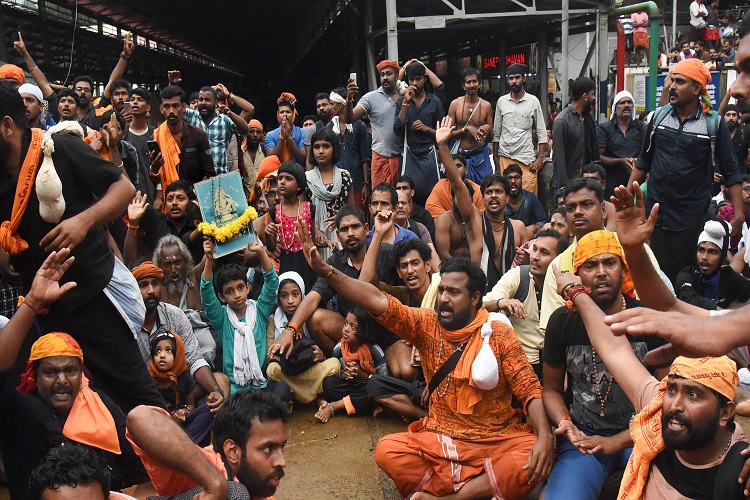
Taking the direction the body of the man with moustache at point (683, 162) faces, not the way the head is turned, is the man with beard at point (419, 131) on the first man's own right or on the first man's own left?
on the first man's own right

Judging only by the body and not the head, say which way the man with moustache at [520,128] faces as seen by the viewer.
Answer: toward the camera

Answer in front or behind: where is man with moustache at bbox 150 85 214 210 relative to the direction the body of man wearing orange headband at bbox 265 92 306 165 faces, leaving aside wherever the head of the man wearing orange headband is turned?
in front

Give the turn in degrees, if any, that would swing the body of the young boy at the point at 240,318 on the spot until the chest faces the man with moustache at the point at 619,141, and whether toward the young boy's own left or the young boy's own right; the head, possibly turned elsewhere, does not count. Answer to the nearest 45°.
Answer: approximately 135° to the young boy's own left

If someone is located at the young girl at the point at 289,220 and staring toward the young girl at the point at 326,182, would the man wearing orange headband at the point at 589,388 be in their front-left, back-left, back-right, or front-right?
back-right

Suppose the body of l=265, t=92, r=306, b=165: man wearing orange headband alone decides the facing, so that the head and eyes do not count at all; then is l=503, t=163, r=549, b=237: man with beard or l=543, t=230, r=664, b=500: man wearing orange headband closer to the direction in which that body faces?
the man wearing orange headband

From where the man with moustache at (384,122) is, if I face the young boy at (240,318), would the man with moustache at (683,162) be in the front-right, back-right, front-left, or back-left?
front-left

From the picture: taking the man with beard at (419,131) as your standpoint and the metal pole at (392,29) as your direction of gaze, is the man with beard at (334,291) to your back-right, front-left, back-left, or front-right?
back-left

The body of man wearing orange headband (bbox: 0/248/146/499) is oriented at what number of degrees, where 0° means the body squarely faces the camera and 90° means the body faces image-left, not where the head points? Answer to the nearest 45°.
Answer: approximately 0°

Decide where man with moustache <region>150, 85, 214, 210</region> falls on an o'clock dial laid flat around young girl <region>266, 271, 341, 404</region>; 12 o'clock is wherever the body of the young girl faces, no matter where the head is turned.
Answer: The man with moustache is roughly at 5 o'clock from the young girl.

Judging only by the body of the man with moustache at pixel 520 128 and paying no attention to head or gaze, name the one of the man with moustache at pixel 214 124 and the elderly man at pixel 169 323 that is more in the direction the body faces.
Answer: the elderly man

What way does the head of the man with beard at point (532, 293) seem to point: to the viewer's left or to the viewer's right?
to the viewer's left

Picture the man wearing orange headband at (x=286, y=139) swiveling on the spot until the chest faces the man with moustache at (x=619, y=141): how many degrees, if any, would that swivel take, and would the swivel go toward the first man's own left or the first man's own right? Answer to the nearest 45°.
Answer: approximately 90° to the first man's own left

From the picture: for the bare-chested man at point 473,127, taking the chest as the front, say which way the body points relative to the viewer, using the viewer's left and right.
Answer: facing the viewer

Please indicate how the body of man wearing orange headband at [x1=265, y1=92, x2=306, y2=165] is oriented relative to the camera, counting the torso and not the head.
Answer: toward the camera

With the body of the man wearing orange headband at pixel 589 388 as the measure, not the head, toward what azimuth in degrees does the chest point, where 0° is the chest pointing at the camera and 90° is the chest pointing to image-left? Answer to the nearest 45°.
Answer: approximately 0°
